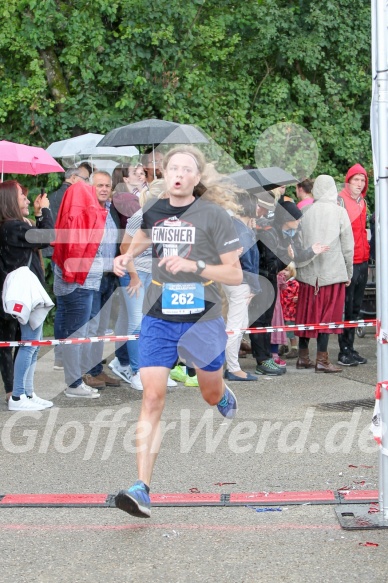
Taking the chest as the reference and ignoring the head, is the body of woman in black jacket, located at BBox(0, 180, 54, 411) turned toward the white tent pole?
no

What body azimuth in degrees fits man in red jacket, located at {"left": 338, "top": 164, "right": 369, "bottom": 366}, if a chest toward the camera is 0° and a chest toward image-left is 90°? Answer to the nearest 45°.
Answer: approximately 315°

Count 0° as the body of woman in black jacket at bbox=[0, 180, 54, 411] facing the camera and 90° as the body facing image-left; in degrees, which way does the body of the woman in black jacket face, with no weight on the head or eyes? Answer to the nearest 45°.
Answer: approximately 270°

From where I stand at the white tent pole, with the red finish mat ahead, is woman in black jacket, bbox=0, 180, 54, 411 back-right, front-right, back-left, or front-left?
front-right

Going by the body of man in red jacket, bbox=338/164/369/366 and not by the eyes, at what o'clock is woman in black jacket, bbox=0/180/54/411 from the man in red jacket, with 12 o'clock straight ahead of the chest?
The woman in black jacket is roughly at 3 o'clock from the man in red jacket.

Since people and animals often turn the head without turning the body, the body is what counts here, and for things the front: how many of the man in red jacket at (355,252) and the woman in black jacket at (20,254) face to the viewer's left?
0

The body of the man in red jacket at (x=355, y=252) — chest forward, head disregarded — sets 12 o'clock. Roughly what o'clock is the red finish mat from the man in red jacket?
The red finish mat is roughly at 2 o'clock from the man in red jacket.

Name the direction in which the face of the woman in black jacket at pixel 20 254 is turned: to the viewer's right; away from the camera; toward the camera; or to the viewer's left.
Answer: to the viewer's right

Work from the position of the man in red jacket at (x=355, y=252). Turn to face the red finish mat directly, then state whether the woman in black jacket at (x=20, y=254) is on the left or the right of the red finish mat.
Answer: right
